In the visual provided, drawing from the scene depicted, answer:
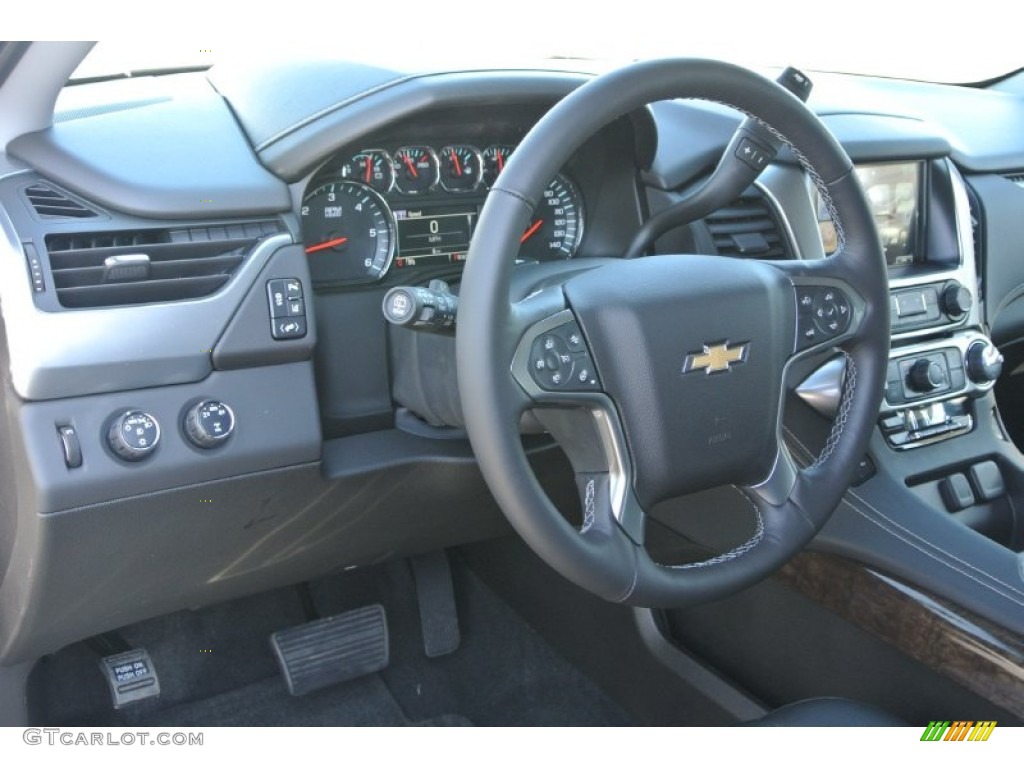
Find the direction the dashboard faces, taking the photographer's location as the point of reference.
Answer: facing the viewer and to the right of the viewer

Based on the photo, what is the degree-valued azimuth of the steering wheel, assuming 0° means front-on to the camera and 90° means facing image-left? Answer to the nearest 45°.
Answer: approximately 315°

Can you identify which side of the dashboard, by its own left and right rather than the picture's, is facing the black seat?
front
